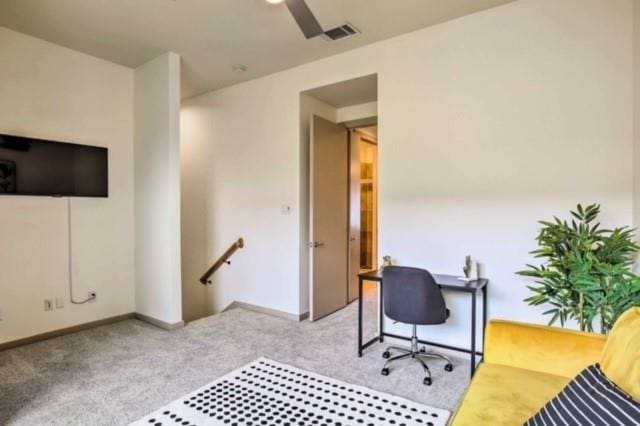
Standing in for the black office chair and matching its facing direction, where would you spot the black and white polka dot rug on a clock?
The black and white polka dot rug is roughly at 6 o'clock from the black office chair.

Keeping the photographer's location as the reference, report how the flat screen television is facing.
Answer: facing the viewer and to the right of the viewer

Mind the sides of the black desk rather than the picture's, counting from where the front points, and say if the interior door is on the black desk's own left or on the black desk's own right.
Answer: on the black desk's own right

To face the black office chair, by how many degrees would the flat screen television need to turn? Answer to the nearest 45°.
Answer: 0° — it already faces it

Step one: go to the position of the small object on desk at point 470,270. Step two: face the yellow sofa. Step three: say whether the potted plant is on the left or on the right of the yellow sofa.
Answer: left

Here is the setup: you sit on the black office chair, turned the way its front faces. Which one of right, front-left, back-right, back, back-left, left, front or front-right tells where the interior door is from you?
left

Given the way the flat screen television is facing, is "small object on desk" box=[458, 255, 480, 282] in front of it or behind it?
in front

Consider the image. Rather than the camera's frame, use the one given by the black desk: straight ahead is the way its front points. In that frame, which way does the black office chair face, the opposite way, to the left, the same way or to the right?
the opposite way

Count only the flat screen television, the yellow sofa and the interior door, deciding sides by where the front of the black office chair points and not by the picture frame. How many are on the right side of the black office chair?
1

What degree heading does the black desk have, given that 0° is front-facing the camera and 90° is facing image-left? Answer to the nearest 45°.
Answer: approximately 45°

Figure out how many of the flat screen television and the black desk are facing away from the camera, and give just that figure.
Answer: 0

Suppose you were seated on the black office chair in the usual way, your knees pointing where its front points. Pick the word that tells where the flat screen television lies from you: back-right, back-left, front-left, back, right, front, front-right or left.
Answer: back-left

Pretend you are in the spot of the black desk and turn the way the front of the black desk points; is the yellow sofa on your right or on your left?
on your left

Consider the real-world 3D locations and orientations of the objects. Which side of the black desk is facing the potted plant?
left

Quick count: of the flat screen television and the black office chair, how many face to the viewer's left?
0

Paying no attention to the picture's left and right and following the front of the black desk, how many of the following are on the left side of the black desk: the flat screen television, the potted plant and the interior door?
1
